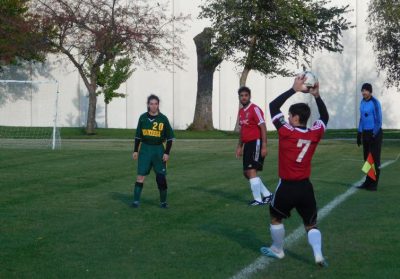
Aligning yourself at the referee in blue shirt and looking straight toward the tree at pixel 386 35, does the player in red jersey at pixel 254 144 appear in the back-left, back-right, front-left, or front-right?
back-left

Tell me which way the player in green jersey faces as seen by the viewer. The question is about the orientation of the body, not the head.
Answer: toward the camera

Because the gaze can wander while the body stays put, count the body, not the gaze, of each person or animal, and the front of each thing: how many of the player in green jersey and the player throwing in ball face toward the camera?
1

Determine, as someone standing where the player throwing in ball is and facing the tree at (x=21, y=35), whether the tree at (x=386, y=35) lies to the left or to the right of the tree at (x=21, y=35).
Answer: right

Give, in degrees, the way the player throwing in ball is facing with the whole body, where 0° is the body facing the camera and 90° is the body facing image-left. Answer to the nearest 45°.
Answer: approximately 135°

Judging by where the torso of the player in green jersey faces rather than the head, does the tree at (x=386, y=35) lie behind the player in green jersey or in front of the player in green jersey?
behind
